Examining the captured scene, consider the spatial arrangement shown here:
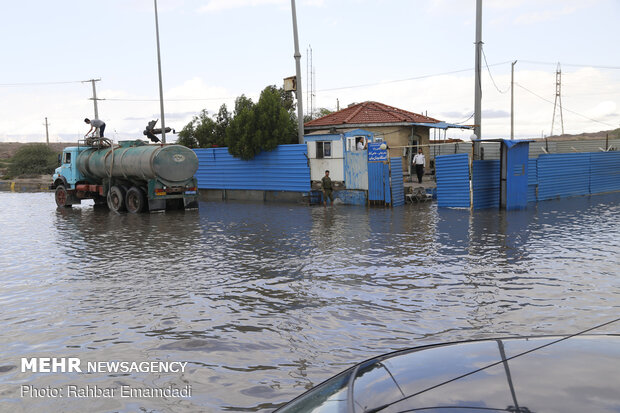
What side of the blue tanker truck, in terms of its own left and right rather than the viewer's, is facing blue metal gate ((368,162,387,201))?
back

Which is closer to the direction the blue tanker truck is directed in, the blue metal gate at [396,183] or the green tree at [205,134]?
the green tree

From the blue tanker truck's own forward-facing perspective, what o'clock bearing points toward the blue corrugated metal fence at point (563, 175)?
The blue corrugated metal fence is roughly at 5 o'clock from the blue tanker truck.

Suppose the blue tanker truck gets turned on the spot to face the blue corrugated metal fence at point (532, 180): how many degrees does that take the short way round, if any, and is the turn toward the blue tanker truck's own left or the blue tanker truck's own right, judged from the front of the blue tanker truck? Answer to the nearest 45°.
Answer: approximately 135° to the blue tanker truck's own right

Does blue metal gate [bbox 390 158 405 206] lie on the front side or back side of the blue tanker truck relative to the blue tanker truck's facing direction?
on the back side

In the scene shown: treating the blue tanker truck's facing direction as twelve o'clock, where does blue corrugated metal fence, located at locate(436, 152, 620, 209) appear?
The blue corrugated metal fence is roughly at 5 o'clock from the blue tanker truck.

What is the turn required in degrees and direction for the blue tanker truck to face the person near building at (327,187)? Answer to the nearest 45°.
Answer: approximately 135° to its right

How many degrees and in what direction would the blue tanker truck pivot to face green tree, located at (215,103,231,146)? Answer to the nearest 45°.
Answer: approximately 90° to its right

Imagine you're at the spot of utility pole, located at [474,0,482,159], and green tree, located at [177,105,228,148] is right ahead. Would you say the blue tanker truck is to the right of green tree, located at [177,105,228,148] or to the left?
left

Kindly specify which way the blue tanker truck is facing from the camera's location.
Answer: facing away from the viewer and to the left of the viewer

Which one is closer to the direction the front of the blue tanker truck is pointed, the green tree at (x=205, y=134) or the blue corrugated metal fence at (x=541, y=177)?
the green tree
